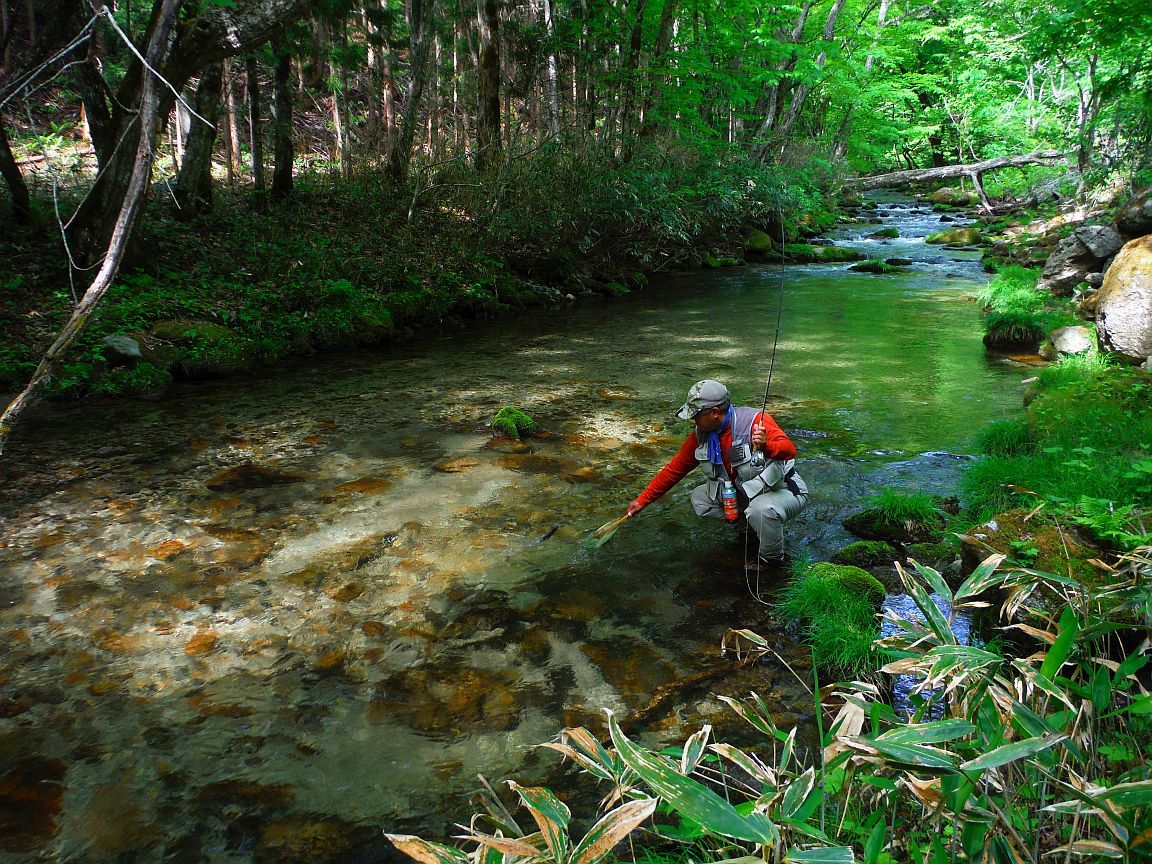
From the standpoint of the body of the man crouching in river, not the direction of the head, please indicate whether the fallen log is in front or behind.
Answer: behind

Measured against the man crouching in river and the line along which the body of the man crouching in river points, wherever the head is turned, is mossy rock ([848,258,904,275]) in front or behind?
behind

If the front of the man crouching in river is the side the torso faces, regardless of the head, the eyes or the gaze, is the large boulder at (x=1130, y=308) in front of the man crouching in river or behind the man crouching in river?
behind

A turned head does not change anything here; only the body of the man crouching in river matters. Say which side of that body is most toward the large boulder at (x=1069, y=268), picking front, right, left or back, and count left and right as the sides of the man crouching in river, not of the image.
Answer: back

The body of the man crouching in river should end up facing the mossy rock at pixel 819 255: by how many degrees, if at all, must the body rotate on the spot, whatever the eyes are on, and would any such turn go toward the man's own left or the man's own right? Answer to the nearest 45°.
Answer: approximately 135° to the man's own right

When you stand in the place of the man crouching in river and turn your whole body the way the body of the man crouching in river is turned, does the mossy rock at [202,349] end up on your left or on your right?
on your right

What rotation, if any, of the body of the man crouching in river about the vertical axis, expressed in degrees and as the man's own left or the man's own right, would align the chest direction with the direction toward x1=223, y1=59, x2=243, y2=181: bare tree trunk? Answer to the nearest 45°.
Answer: approximately 90° to the man's own right

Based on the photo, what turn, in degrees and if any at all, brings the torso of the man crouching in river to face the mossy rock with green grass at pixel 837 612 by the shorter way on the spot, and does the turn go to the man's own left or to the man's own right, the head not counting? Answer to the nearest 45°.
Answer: approximately 90° to the man's own left
